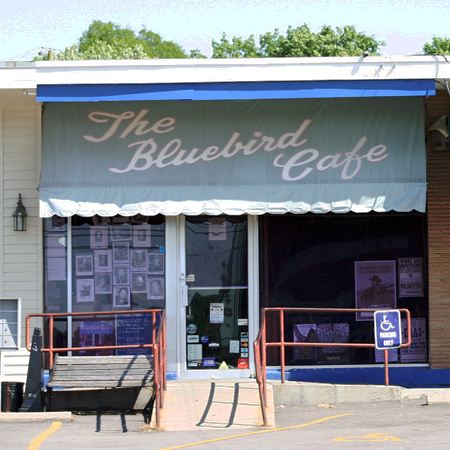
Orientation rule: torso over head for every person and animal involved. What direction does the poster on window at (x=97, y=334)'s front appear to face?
toward the camera

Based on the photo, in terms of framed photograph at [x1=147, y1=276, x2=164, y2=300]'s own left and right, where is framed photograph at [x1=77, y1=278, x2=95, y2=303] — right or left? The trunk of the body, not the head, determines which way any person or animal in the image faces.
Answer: on its right

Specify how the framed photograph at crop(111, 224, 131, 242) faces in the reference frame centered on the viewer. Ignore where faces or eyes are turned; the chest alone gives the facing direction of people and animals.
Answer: facing the viewer

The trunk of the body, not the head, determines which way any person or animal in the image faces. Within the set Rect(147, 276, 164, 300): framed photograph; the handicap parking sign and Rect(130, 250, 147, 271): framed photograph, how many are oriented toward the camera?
3

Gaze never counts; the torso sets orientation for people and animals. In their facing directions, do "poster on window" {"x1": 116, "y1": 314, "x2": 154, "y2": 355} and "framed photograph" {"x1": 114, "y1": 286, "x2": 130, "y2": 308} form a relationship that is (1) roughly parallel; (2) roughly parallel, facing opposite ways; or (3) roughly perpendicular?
roughly parallel

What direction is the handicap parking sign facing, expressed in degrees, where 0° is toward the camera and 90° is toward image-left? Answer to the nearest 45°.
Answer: approximately 0°

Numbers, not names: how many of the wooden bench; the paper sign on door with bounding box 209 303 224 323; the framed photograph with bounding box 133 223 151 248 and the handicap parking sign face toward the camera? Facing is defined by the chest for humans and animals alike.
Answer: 4

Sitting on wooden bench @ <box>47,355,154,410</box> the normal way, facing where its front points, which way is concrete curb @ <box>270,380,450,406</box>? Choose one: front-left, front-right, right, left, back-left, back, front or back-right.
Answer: left

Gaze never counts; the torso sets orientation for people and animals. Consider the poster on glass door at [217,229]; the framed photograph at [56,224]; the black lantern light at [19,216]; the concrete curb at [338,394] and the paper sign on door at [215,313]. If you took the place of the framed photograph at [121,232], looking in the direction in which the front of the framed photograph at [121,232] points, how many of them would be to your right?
2

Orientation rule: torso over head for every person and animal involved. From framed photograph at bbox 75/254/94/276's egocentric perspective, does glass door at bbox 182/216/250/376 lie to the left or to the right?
on its left

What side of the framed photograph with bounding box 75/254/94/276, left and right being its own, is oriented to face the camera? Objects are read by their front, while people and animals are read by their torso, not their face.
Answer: front

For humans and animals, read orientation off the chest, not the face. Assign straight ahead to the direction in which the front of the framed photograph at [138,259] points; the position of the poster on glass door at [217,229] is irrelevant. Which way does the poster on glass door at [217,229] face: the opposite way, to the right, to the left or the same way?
the same way
